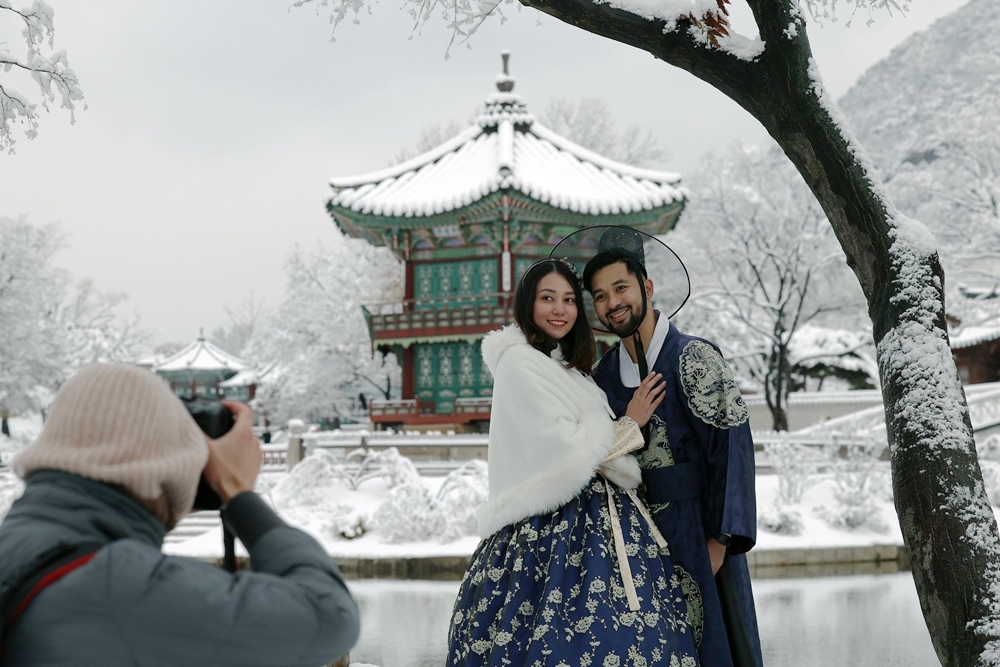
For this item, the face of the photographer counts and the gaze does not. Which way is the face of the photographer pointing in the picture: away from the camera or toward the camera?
away from the camera

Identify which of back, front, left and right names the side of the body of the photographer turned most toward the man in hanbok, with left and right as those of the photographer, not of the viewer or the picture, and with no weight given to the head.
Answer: front

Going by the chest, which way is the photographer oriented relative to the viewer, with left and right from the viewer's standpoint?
facing away from the viewer and to the right of the viewer

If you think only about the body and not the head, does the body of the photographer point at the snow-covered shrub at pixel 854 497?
yes

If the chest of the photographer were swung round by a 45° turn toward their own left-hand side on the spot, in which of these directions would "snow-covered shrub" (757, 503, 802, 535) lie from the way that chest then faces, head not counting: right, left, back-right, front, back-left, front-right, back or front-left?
front-right

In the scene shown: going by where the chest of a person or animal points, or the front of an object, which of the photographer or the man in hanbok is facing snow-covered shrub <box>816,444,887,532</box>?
the photographer

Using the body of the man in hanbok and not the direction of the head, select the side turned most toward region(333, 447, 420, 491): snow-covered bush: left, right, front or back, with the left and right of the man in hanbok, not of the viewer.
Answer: right

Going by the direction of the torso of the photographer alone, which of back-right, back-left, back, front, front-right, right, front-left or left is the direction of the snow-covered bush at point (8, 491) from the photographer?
front-left

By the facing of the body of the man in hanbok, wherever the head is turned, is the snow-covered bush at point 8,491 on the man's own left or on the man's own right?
on the man's own right
